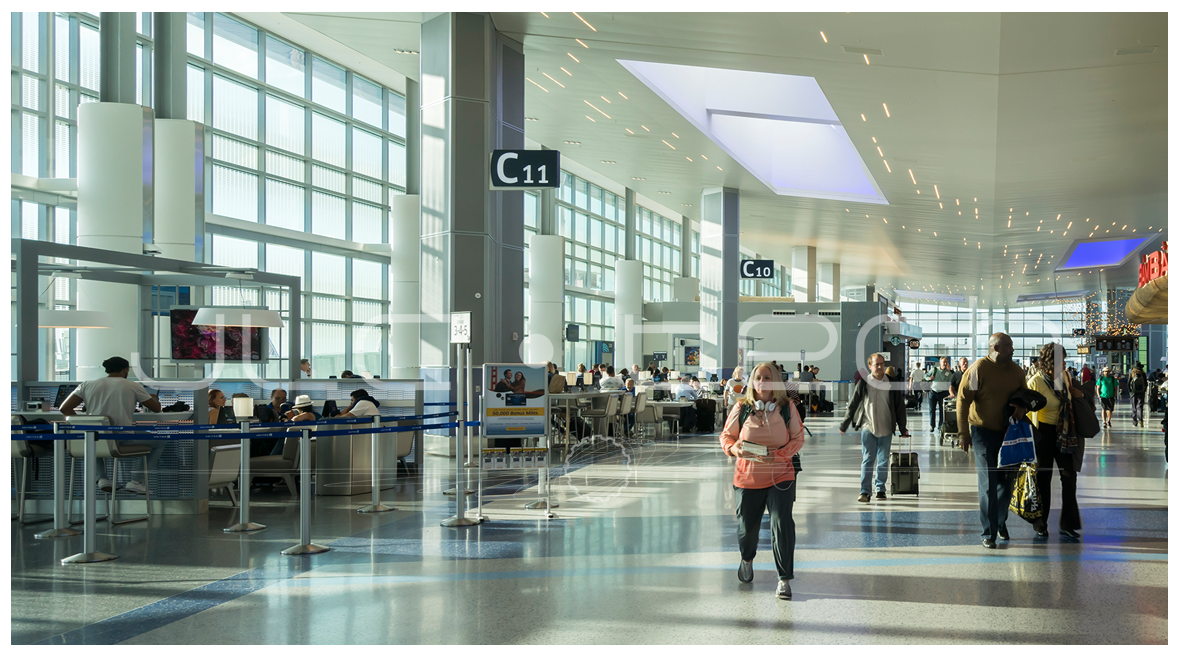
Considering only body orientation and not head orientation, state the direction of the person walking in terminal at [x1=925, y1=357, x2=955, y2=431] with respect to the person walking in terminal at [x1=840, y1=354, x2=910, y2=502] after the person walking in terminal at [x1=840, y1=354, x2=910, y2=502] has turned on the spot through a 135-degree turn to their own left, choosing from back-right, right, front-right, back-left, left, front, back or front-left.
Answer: front-left

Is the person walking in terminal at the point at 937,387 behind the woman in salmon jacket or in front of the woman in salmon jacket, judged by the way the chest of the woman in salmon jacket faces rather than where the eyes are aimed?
behind

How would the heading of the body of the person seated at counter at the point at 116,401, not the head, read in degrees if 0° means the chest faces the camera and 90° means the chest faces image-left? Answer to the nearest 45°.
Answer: approximately 180°

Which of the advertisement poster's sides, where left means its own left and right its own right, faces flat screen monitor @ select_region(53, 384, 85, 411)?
right

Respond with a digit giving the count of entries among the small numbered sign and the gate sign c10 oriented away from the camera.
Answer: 0

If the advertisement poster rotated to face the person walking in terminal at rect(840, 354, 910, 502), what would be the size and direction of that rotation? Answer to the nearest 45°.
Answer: approximately 90° to its left

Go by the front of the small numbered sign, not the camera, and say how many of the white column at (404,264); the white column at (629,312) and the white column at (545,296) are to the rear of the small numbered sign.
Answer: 3

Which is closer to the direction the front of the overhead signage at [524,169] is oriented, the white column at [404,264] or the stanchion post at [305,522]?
the stanchion post

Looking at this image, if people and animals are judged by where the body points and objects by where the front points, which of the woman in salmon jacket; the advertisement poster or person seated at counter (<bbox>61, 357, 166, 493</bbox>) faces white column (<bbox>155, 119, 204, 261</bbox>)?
the person seated at counter
